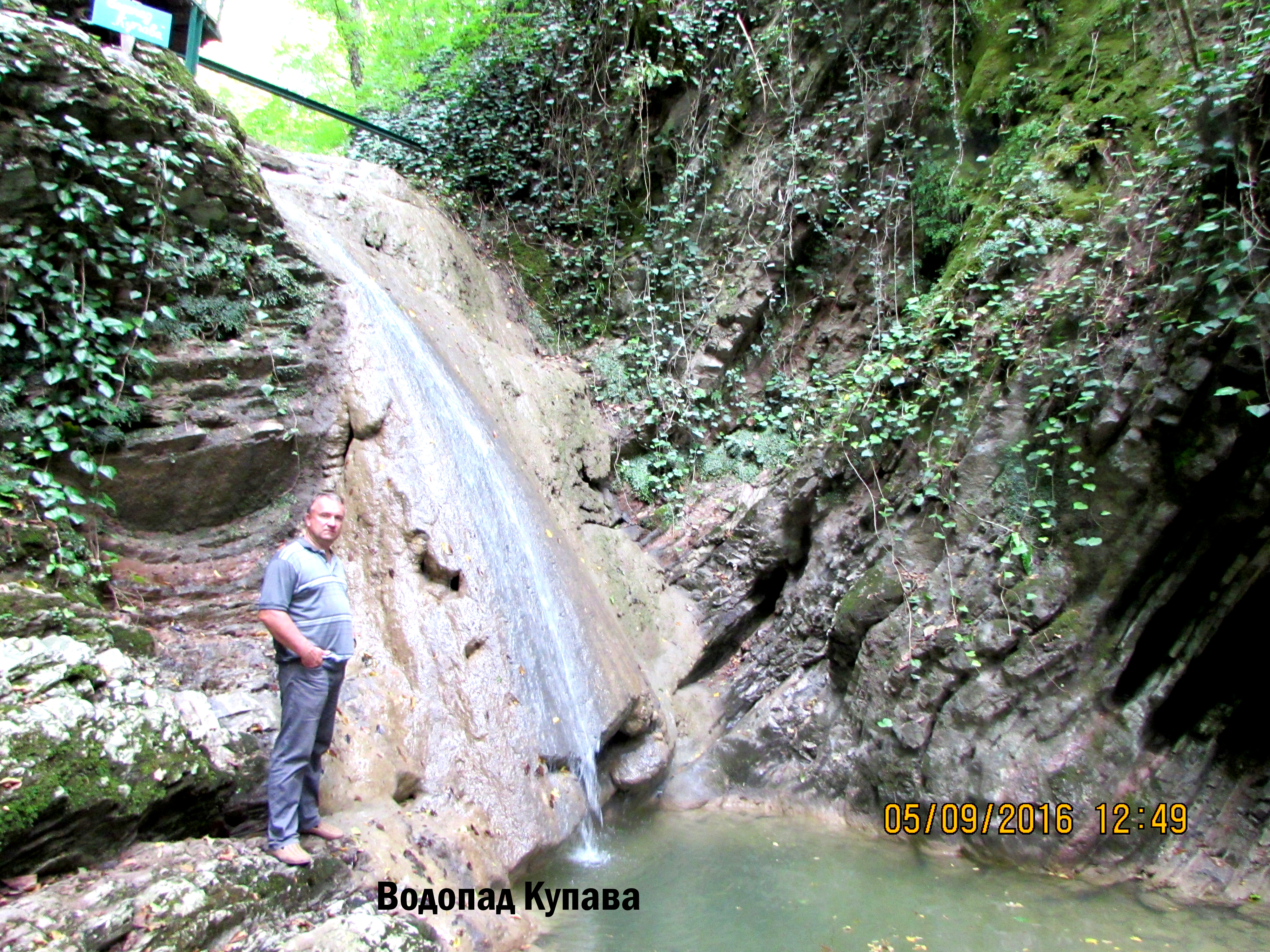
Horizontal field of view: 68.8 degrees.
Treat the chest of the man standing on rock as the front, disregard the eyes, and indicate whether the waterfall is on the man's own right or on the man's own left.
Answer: on the man's own left

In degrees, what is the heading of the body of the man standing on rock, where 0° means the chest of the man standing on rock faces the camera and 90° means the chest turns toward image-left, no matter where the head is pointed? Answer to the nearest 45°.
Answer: approximately 315°

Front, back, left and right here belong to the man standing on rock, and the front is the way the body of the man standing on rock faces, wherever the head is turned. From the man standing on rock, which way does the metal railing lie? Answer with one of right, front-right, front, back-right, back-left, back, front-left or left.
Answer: back-left

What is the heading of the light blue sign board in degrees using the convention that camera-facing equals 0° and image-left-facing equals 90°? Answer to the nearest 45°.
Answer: approximately 0°

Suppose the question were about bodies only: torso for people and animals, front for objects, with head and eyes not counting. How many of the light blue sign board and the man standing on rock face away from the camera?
0

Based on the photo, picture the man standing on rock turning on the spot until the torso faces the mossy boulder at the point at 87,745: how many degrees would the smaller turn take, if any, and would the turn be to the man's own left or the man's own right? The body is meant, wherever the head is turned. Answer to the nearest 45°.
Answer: approximately 135° to the man's own right
